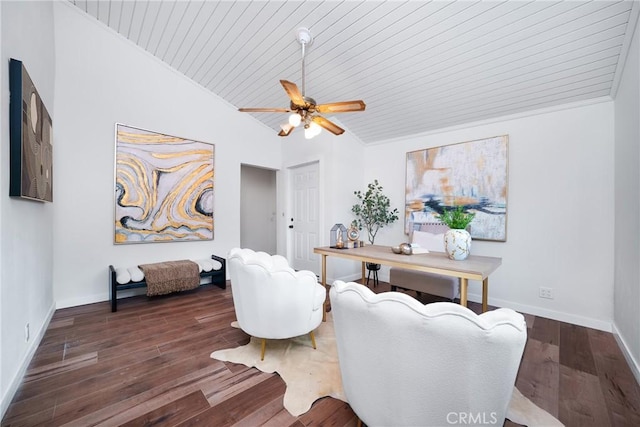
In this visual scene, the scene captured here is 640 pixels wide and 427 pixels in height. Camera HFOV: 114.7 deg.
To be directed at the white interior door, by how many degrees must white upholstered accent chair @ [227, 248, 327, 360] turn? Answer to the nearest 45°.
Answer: approximately 45° to its left

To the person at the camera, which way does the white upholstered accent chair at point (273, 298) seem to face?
facing away from the viewer and to the right of the viewer

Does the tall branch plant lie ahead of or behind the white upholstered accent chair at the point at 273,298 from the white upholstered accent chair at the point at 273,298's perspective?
ahead

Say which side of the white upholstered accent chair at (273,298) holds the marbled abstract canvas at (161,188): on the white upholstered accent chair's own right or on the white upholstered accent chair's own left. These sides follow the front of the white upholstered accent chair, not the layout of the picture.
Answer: on the white upholstered accent chair's own left

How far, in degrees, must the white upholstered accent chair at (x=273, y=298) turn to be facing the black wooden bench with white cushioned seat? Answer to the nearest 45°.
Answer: approximately 90° to its left

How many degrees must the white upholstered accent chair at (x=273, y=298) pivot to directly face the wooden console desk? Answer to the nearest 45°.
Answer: approximately 45° to its right
